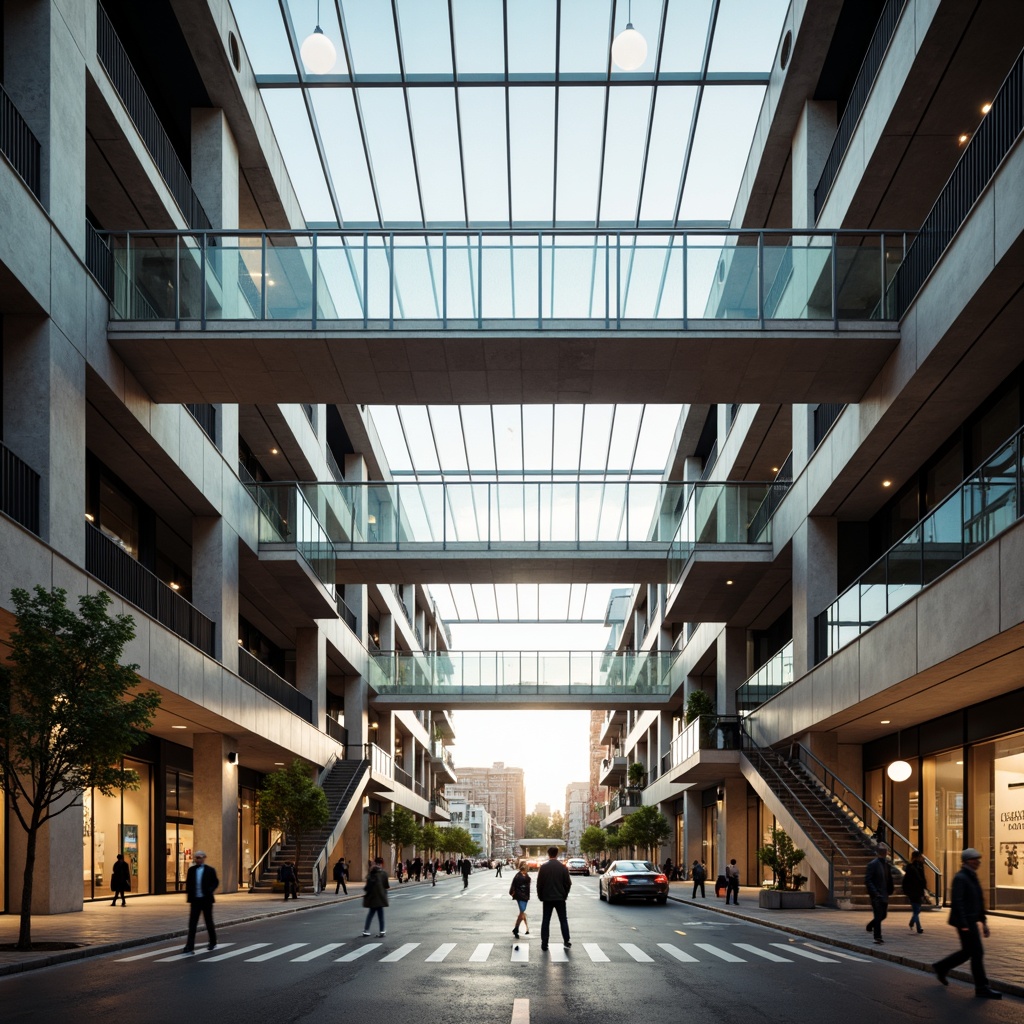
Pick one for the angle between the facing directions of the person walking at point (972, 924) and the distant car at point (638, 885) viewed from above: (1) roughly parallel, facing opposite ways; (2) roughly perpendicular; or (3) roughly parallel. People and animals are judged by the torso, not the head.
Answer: roughly perpendicular

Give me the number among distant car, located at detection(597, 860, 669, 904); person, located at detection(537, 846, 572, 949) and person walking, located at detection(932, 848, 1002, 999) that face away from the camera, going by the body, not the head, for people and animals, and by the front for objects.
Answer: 2

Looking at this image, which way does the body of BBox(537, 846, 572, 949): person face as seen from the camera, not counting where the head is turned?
away from the camera

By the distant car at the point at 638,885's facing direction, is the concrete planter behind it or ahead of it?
behind

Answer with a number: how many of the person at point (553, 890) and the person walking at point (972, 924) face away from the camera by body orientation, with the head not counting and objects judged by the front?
1

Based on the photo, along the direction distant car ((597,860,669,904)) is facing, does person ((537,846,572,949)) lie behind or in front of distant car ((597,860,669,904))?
behind

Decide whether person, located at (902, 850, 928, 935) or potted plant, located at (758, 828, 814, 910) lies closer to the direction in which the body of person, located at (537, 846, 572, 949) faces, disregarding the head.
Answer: the potted plant

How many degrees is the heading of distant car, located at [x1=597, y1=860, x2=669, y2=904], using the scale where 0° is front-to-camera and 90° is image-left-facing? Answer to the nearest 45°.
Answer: approximately 180°
